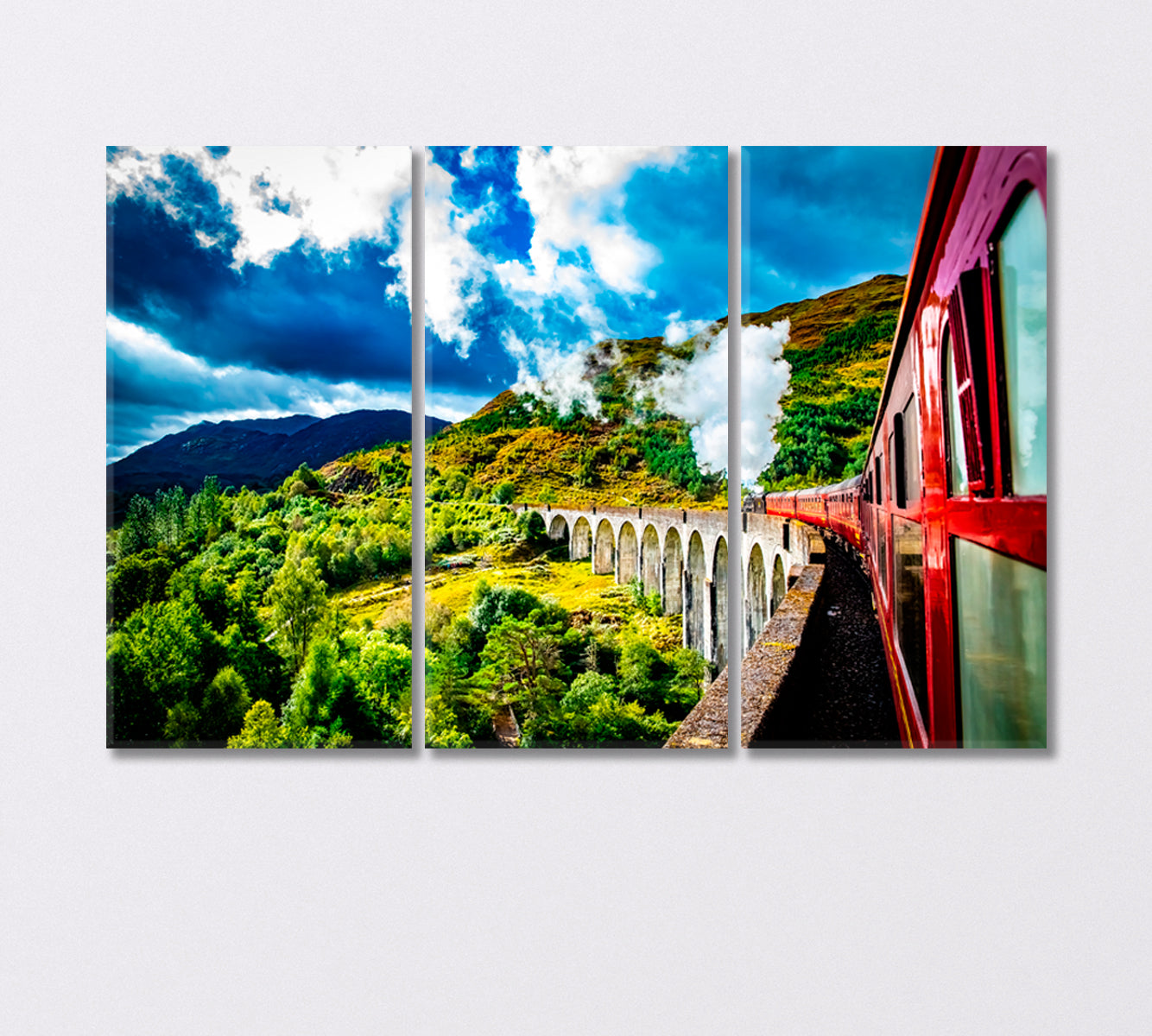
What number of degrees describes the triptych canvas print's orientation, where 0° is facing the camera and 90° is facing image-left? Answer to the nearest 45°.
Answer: approximately 0°
